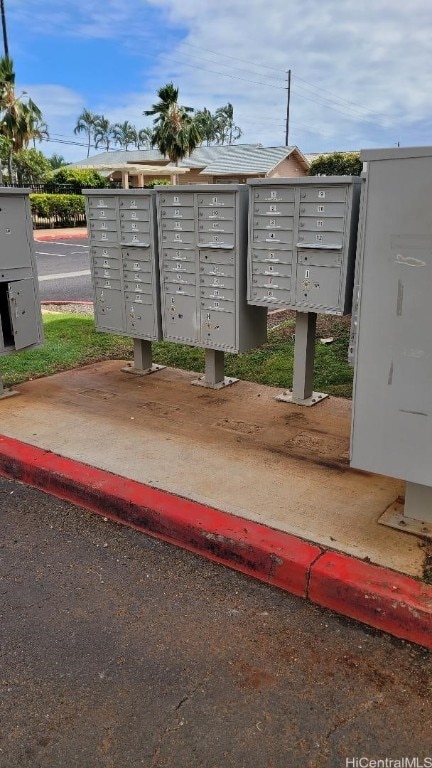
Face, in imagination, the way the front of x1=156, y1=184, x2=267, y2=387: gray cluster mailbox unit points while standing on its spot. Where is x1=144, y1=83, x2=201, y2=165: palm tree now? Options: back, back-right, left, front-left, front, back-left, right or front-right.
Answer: back-right

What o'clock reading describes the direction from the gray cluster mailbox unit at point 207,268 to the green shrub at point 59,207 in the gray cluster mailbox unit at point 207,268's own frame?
The green shrub is roughly at 4 o'clock from the gray cluster mailbox unit.

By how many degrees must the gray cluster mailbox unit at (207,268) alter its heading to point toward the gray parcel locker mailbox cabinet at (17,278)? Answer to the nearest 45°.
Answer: approximately 45° to its right

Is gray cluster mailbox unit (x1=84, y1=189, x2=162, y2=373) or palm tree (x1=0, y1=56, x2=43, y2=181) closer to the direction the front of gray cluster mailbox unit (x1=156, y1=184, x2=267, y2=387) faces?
the gray cluster mailbox unit

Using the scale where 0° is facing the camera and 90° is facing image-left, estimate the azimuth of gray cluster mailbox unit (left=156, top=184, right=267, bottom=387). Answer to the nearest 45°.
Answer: approximately 45°

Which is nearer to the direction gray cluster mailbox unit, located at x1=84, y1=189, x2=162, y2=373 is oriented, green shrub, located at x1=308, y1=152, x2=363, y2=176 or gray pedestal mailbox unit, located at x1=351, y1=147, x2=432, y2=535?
the gray pedestal mailbox unit

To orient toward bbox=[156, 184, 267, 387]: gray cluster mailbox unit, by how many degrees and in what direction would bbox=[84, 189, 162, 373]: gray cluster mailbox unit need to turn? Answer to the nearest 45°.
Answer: approximately 90° to its left

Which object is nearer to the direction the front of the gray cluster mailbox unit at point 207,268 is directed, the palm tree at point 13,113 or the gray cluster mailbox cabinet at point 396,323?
the gray cluster mailbox cabinet

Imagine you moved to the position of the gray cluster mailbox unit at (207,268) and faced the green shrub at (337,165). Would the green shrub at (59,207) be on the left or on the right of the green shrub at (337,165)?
left

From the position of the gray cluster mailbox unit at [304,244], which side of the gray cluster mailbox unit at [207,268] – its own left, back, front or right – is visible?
left

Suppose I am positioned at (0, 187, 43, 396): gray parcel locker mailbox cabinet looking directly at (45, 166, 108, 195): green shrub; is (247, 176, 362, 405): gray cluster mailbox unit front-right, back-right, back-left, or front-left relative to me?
back-right
